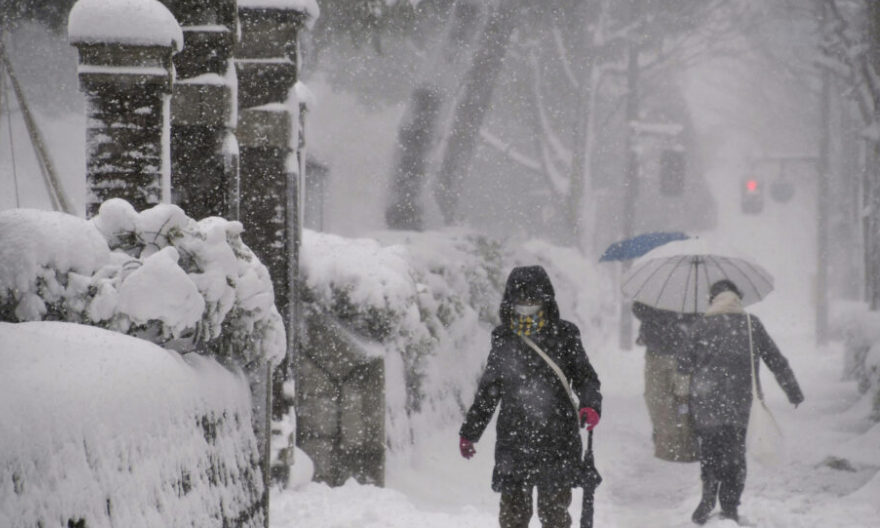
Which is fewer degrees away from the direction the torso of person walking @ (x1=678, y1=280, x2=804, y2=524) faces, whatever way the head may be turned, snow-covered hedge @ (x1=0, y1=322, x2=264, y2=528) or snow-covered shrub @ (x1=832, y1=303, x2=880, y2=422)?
the snow-covered shrub

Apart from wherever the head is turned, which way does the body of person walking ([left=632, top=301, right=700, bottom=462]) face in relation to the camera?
away from the camera

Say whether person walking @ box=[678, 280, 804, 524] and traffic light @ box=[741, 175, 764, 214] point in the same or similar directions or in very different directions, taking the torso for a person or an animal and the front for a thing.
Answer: very different directions

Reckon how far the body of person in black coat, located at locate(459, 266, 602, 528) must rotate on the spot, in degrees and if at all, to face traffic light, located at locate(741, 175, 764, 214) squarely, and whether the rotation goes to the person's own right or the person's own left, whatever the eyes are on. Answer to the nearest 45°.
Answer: approximately 180°

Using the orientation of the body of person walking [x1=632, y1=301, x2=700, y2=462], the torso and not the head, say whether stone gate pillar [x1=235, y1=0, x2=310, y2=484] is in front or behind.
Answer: behind

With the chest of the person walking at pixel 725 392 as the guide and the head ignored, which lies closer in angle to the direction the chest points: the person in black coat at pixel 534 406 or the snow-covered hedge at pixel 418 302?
the snow-covered hedge

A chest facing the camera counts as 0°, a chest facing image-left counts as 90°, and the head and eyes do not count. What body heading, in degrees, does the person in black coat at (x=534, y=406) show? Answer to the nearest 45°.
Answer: approximately 0°

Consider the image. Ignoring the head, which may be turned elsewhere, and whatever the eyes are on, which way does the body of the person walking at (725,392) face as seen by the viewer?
away from the camera

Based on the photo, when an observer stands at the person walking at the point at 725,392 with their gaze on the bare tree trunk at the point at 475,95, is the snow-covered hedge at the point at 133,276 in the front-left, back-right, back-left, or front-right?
back-left

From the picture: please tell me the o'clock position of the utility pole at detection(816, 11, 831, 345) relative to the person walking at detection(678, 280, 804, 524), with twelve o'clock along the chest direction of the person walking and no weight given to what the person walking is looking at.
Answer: The utility pole is roughly at 12 o'clock from the person walking.

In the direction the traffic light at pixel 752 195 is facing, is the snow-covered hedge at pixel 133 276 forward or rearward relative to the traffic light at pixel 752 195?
forward

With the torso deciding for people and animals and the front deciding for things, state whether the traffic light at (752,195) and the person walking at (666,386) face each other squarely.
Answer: yes

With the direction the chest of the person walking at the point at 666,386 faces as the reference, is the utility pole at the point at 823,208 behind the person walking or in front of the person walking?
in front

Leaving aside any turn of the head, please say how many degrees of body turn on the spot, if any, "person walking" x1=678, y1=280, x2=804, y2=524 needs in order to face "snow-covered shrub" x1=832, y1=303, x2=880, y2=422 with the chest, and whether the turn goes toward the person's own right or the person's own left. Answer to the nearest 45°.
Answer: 0° — they already face it
